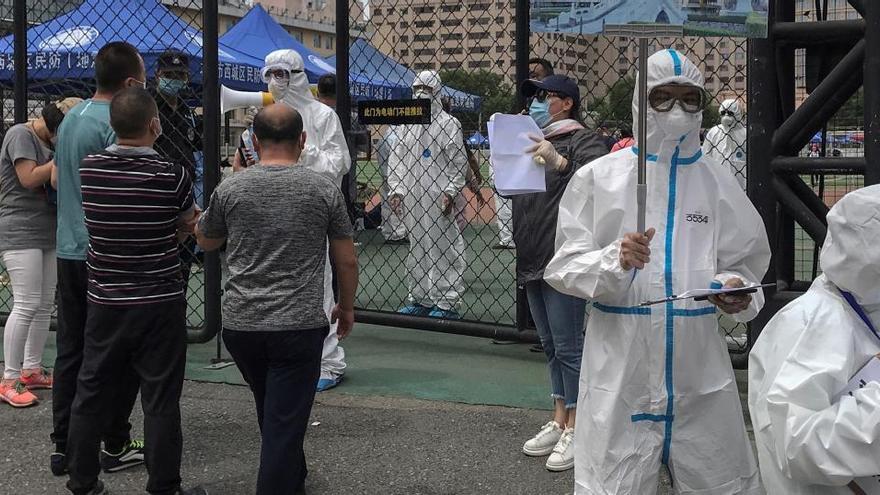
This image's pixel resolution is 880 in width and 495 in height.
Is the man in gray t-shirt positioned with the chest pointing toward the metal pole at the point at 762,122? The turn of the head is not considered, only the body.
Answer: no

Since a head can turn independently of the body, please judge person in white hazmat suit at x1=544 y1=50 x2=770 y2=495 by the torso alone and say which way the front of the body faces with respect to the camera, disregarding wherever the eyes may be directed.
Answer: toward the camera

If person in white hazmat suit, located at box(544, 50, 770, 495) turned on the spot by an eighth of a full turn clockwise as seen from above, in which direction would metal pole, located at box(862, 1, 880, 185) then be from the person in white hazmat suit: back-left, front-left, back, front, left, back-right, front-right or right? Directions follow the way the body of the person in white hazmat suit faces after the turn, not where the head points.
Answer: back

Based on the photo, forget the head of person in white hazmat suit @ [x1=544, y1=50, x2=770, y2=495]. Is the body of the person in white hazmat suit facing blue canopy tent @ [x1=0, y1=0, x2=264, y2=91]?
no

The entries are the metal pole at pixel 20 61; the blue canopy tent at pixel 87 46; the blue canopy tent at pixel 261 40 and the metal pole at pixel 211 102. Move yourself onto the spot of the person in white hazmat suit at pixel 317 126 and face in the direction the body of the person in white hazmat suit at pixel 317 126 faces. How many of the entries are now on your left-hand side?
0

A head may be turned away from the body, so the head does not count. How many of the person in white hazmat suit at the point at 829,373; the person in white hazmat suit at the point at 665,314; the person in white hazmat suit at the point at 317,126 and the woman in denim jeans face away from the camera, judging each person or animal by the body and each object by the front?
0

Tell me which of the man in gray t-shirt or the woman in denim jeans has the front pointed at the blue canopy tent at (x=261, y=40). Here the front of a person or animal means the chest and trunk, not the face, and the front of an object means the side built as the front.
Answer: the man in gray t-shirt

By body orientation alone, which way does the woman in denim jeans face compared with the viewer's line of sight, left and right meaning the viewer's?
facing the viewer and to the left of the viewer

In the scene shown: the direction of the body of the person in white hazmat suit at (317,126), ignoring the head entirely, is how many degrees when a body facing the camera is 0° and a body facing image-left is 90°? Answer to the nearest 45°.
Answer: approximately 45°

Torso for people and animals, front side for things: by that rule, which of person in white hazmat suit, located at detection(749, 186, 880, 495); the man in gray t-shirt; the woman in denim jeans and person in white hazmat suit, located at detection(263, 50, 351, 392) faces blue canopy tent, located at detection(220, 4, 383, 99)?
the man in gray t-shirt

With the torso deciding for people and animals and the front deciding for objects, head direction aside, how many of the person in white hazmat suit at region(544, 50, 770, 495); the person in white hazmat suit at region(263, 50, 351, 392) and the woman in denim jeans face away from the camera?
0

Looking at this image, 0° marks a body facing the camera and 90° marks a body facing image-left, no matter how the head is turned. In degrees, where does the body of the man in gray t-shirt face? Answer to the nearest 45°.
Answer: approximately 180°

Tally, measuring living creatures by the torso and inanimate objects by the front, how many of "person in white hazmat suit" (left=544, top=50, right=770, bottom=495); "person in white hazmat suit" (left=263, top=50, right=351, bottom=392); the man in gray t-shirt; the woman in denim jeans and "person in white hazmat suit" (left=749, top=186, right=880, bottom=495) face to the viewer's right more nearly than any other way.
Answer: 1

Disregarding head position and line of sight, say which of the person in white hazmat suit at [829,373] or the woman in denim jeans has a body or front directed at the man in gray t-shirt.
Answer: the woman in denim jeans

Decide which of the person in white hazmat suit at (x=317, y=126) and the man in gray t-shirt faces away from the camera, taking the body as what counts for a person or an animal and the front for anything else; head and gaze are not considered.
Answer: the man in gray t-shirt

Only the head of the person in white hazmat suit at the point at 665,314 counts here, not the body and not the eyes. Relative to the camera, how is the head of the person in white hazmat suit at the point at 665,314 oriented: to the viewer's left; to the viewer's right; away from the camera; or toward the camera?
toward the camera

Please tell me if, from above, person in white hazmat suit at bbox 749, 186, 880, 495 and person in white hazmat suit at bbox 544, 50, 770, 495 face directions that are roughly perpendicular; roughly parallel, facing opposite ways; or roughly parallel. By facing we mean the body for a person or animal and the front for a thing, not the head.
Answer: roughly perpendicular
